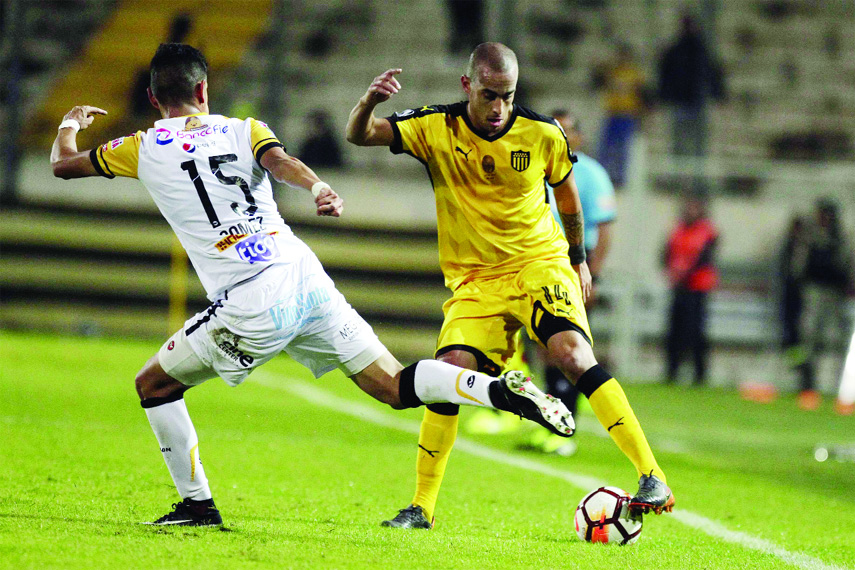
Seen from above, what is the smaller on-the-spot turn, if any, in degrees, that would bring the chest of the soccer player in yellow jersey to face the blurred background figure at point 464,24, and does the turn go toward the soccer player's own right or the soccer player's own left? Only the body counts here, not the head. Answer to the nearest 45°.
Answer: approximately 180°

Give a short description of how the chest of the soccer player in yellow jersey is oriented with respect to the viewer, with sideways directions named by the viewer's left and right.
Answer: facing the viewer

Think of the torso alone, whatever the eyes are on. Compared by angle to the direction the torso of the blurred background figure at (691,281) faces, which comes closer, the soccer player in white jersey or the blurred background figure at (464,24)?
the soccer player in white jersey

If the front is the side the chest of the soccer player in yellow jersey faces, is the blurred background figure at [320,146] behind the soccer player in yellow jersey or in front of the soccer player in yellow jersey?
behind

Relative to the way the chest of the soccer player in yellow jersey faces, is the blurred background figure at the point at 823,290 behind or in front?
behind

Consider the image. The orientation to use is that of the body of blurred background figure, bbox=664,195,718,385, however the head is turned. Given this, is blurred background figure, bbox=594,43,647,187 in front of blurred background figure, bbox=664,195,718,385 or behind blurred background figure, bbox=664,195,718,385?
behind

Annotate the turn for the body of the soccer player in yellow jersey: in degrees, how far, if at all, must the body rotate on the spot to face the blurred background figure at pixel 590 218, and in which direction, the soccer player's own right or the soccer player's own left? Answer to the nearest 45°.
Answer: approximately 180°

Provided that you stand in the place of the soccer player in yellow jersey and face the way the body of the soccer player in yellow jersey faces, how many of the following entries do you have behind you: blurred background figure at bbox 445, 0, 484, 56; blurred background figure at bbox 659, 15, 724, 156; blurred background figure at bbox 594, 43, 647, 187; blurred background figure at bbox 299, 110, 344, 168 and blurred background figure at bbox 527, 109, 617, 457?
5

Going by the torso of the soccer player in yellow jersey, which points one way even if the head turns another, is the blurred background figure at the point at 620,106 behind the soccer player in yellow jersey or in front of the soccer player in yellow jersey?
behind

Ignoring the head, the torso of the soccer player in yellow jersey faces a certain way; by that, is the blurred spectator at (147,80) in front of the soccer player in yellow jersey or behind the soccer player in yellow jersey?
behind

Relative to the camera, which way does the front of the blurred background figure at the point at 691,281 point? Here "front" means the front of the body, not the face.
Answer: toward the camera

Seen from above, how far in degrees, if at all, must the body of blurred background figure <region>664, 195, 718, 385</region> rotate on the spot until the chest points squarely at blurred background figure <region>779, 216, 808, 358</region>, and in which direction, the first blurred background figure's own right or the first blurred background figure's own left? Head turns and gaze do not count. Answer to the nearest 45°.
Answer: approximately 90° to the first blurred background figure's own left

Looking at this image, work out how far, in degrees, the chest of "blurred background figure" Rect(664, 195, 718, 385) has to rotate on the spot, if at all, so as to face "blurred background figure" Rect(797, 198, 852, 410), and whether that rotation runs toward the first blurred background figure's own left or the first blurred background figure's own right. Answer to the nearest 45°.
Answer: approximately 90° to the first blurred background figure's own left

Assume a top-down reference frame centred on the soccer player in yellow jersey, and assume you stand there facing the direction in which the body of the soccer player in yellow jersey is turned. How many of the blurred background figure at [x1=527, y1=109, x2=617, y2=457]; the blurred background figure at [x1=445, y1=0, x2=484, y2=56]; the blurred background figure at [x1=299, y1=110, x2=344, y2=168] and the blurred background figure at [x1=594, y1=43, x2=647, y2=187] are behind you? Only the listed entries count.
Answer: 4
